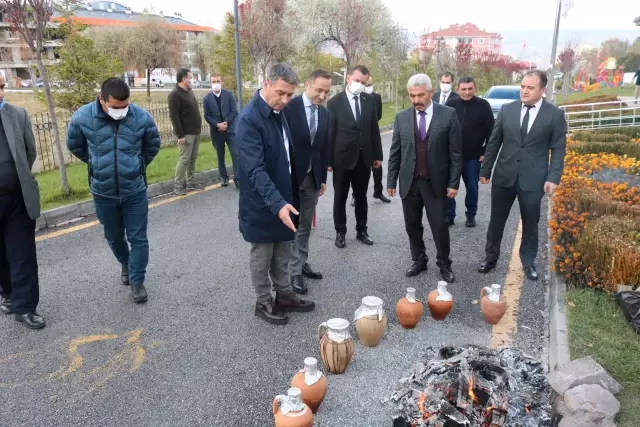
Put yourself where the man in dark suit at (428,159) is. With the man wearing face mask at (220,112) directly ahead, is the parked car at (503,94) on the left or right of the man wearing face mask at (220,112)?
right

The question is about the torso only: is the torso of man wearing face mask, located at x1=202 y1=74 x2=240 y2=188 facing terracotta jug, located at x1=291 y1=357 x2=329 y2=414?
yes

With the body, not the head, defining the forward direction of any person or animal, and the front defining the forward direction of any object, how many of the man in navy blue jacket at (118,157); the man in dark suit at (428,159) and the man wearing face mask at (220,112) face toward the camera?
3

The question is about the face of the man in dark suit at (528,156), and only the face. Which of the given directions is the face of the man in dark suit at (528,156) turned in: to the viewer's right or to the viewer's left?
to the viewer's left

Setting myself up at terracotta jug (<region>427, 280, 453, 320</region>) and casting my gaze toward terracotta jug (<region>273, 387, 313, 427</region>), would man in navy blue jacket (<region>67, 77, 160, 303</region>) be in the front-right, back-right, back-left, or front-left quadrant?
front-right

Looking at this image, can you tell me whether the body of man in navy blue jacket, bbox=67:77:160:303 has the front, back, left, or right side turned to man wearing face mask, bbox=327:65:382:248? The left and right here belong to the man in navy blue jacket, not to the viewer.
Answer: left

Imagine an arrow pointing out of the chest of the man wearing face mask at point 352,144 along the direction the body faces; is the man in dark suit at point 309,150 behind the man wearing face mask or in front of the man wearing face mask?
in front

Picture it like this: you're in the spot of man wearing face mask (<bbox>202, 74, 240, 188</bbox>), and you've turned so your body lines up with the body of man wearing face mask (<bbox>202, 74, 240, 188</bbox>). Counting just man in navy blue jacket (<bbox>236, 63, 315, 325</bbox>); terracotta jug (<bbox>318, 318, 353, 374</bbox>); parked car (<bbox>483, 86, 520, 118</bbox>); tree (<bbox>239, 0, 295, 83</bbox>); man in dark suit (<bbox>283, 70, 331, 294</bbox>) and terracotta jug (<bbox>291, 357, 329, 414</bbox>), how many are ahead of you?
4

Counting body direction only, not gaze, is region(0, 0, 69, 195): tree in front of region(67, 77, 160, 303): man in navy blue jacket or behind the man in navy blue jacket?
behind

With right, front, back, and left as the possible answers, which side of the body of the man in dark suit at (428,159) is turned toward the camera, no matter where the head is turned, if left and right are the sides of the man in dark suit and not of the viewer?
front

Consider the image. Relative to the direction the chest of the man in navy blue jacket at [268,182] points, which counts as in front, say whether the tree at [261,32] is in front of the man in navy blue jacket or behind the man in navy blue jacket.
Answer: behind

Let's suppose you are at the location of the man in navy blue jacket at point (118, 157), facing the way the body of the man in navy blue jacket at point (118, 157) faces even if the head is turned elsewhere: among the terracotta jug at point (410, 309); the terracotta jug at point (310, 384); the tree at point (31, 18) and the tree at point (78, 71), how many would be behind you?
2

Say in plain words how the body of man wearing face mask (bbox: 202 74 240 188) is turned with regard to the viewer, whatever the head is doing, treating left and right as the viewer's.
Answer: facing the viewer

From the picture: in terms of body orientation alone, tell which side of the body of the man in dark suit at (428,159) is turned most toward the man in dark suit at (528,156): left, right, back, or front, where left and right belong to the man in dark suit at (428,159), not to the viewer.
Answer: left

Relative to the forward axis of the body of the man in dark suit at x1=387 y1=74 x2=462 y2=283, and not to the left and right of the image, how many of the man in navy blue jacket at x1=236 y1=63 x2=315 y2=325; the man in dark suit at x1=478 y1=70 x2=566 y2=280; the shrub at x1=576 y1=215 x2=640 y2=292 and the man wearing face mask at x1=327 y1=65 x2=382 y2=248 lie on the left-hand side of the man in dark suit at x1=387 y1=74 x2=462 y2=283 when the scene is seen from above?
2

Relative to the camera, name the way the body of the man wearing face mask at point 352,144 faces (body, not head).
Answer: toward the camera

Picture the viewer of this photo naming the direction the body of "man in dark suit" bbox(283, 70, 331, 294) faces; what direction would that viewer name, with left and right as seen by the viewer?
facing the viewer and to the right of the viewer
